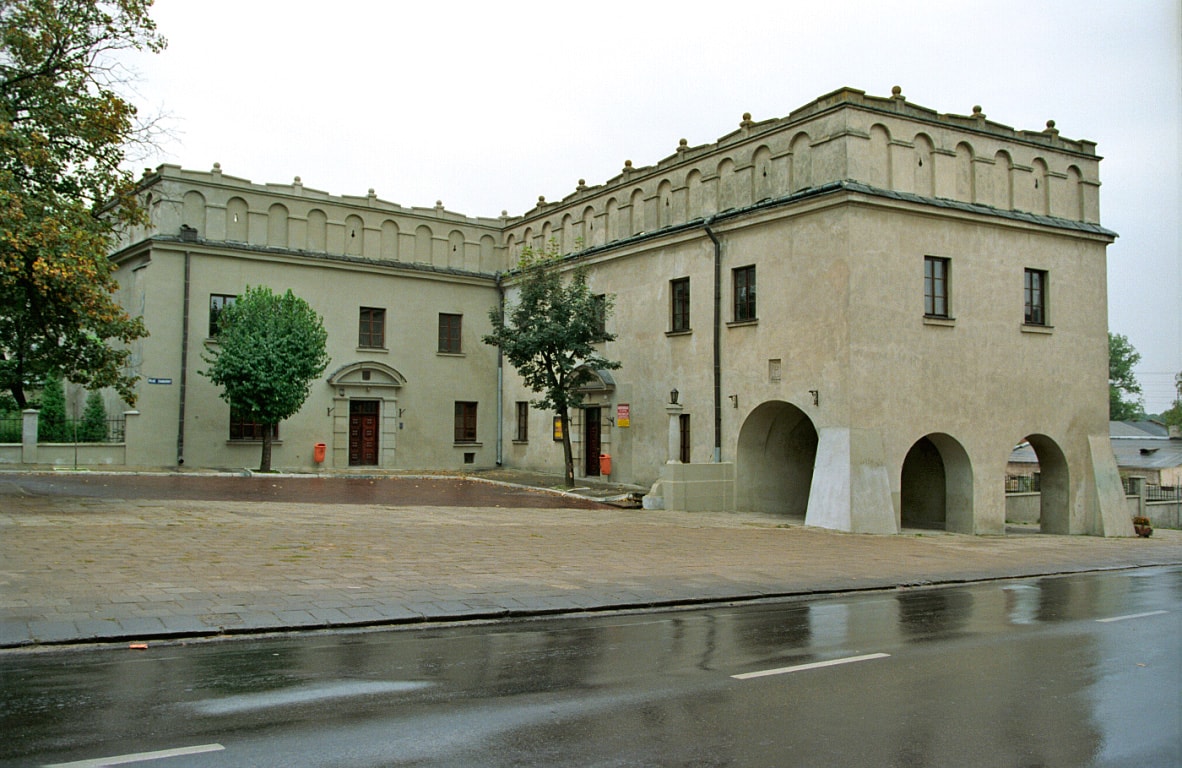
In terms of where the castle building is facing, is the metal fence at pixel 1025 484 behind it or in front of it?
behind

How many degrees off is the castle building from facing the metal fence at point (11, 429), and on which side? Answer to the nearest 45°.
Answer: approximately 90° to its right

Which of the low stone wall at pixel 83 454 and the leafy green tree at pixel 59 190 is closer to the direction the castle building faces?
the leafy green tree

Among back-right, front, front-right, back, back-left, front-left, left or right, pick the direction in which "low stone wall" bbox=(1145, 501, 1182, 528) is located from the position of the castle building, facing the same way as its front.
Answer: back-left

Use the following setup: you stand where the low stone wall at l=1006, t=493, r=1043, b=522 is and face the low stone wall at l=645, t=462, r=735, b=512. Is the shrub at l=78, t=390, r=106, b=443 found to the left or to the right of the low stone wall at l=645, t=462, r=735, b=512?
right

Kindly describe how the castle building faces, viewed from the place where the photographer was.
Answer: facing the viewer

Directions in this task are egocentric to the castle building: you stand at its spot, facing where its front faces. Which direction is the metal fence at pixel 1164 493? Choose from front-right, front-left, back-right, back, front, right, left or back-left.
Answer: back-left

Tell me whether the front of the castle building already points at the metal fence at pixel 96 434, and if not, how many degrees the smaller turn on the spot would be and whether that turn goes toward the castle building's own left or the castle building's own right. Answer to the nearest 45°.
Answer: approximately 90° to the castle building's own right

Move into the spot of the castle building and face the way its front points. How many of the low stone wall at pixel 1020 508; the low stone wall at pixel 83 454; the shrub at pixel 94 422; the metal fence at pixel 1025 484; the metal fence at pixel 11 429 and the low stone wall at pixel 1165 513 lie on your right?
3

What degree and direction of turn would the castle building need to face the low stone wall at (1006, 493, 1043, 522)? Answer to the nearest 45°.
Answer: approximately 135° to its left

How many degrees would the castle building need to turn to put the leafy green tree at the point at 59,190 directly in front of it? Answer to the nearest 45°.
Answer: approximately 45° to its right

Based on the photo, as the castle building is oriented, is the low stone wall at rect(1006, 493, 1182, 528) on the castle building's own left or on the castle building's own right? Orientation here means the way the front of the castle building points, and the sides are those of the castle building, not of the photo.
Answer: on the castle building's own left

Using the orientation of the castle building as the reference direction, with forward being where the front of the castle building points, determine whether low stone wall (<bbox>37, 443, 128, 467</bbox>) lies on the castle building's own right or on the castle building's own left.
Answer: on the castle building's own right
